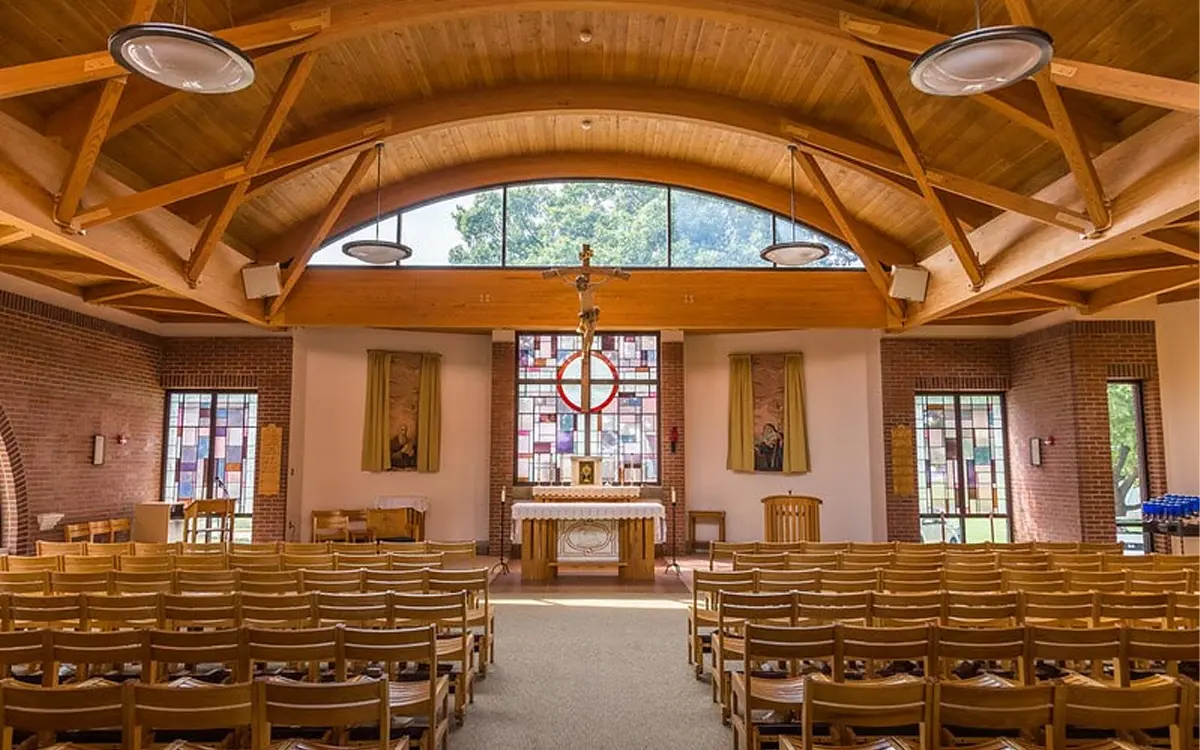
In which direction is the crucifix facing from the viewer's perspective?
toward the camera

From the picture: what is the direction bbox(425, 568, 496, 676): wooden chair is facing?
away from the camera

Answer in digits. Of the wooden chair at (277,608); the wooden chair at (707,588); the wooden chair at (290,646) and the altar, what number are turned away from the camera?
3

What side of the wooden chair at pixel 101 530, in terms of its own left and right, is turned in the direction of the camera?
back

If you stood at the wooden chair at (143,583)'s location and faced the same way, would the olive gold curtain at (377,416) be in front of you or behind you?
in front

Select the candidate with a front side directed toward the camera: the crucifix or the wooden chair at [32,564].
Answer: the crucifix

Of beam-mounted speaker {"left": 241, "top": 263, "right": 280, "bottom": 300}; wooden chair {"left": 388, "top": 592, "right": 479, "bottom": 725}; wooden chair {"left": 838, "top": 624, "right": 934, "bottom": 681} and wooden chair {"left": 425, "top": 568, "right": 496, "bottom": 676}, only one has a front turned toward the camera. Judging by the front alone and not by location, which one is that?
the beam-mounted speaker

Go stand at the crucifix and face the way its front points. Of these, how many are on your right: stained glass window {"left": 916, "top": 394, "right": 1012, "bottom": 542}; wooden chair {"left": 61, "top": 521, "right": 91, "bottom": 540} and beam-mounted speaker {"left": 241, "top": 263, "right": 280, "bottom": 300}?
2

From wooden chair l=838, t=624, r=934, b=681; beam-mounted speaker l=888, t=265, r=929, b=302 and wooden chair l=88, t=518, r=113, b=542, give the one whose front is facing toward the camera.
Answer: the beam-mounted speaker

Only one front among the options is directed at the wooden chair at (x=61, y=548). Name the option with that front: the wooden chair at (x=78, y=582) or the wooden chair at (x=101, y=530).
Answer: the wooden chair at (x=78, y=582)

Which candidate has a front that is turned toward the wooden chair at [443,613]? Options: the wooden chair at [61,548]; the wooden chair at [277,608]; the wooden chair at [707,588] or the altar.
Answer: the altar

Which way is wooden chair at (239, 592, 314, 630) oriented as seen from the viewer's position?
away from the camera

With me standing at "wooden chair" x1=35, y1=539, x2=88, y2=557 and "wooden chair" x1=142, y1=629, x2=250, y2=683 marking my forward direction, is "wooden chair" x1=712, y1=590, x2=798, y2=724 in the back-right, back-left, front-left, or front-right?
front-left

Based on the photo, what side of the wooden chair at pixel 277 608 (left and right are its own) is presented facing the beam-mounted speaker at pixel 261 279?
front

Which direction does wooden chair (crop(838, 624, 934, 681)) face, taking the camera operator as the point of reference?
facing away from the viewer

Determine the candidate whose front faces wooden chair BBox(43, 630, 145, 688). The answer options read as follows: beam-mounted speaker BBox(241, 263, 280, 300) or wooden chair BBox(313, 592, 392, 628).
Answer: the beam-mounted speaker

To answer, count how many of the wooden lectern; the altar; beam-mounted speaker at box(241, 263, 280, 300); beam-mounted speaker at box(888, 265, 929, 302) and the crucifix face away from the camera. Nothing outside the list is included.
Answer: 0

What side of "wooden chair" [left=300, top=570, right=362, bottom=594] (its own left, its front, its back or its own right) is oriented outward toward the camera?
back

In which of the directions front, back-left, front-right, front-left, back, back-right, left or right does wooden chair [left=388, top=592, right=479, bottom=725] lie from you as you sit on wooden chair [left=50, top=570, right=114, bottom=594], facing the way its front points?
back-right

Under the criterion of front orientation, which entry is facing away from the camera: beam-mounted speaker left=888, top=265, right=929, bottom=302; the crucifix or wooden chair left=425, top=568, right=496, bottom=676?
the wooden chair
